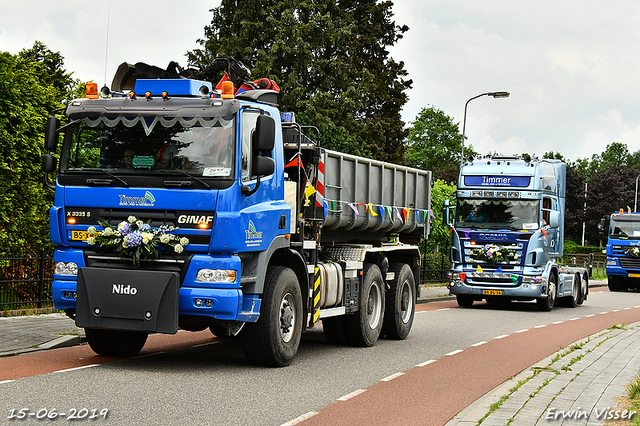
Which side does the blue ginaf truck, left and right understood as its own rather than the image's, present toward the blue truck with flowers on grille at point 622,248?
back

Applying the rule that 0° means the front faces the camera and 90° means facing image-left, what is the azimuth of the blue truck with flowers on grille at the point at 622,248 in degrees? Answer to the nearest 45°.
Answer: approximately 0°

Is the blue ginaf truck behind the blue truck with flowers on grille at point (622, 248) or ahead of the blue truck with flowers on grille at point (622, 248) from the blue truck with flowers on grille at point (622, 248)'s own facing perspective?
ahead

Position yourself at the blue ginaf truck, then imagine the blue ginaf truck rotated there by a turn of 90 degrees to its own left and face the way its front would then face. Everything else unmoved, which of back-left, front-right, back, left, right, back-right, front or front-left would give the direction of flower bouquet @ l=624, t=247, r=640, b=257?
left

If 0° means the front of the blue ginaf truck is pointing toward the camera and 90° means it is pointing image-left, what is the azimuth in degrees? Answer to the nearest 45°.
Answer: approximately 45°

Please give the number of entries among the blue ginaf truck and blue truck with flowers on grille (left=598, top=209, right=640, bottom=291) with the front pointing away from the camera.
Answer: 0

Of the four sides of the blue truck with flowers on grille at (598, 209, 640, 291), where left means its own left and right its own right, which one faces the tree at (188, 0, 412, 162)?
right

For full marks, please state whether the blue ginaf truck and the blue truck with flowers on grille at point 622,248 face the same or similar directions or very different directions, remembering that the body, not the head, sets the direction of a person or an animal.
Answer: same or similar directions

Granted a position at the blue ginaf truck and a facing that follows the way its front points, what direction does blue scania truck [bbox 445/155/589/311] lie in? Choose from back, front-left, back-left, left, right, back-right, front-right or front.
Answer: back

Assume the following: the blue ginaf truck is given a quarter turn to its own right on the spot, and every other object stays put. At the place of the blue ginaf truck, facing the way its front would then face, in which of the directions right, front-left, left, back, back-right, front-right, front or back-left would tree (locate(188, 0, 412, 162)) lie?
front-right

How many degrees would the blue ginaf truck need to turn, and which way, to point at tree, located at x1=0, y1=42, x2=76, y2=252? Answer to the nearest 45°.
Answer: approximately 90° to its right
